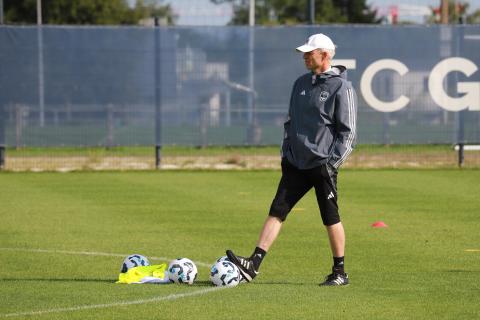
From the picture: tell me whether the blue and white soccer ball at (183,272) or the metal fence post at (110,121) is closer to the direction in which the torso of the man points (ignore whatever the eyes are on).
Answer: the blue and white soccer ball

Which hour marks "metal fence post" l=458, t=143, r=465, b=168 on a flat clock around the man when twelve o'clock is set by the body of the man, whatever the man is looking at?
The metal fence post is roughly at 5 o'clock from the man.

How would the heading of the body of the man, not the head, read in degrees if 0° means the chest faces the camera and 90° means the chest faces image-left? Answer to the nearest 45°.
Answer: approximately 45°

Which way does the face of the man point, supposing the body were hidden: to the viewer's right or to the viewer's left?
to the viewer's left

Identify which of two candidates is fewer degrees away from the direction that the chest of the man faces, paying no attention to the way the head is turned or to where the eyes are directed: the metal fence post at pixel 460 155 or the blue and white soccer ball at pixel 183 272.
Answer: the blue and white soccer ball

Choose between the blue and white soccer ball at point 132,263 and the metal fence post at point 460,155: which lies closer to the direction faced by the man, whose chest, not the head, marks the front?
the blue and white soccer ball

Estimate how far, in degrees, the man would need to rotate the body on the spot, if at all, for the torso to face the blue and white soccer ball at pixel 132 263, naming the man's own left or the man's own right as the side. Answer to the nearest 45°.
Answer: approximately 45° to the man's own right

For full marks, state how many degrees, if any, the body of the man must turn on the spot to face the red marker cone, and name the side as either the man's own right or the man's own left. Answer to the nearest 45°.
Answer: approximately 135° to the man's own right

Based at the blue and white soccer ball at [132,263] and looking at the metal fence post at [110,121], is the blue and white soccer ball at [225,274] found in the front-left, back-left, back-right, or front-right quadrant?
back-right

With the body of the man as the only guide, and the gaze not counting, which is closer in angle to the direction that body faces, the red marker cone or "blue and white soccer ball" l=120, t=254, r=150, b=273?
the blue and white soccer ball

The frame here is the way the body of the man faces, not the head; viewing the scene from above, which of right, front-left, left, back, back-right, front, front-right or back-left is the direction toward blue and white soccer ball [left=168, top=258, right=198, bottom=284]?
front-right

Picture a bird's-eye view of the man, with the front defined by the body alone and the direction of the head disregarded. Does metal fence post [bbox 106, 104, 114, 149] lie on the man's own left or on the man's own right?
on the man's own right

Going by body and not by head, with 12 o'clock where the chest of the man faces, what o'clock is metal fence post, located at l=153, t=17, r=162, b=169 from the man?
The metal fence post is roughly at 4 o'clock from the man.
